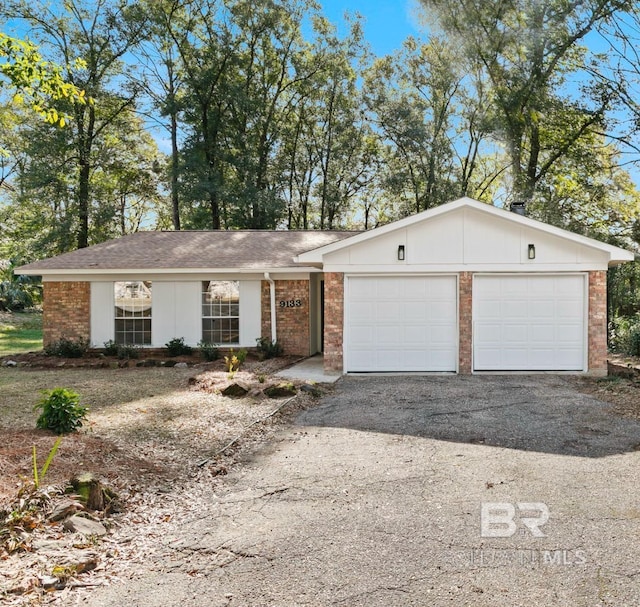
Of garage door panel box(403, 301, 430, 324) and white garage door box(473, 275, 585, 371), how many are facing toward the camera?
2

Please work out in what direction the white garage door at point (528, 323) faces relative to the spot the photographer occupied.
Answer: facing the viewer

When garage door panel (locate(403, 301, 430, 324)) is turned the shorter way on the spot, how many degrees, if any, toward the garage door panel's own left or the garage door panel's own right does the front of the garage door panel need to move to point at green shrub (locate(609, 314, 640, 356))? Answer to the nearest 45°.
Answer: approximately 135° to the garage door panel's own left

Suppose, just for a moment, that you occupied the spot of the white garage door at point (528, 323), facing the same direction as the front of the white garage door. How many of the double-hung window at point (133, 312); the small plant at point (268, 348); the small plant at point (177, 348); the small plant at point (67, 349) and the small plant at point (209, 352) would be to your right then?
5

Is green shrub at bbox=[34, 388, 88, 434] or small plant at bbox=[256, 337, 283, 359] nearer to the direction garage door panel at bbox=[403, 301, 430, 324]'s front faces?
the green shrub

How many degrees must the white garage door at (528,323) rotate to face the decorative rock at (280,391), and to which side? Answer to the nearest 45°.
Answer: approximately 45° to its right

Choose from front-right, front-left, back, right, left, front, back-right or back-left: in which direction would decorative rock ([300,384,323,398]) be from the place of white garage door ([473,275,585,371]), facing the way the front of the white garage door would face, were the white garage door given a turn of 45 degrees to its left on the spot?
right

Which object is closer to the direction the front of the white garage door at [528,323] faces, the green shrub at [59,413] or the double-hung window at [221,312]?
the green shrub

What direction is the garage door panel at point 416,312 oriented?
toward the camera

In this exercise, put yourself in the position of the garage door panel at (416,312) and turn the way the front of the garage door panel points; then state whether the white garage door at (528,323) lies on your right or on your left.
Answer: on your left

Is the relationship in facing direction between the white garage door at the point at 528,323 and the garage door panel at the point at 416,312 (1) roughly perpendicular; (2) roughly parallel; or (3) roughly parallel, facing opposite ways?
roughly parallel

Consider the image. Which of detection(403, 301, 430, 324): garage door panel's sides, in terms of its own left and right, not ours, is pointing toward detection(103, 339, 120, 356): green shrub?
right

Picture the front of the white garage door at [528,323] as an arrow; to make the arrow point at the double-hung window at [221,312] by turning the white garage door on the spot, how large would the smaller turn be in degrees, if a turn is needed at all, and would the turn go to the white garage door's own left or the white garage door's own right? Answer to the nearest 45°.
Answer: approximately 90° to the white garage door's own right

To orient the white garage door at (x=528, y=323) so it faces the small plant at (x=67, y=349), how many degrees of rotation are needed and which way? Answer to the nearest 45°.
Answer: approximately 90° to its right

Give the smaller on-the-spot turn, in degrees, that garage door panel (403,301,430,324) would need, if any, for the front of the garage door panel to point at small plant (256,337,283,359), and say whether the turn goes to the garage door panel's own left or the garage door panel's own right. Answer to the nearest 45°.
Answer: approximately 135° to the garage door panel's own right

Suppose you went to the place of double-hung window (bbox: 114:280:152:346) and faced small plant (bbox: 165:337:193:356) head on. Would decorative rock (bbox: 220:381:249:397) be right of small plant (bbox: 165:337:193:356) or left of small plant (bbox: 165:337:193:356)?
right
